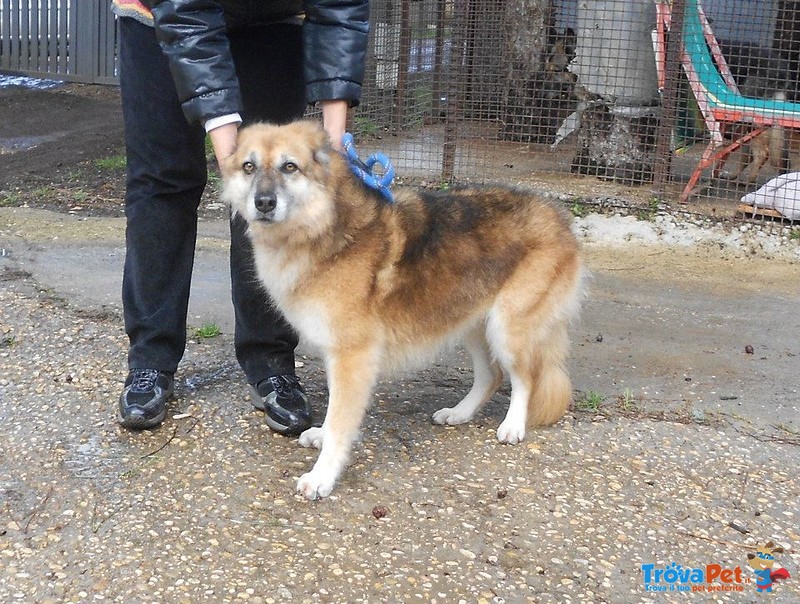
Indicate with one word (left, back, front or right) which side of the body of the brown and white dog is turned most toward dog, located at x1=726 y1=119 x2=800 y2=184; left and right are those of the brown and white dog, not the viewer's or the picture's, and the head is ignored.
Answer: back

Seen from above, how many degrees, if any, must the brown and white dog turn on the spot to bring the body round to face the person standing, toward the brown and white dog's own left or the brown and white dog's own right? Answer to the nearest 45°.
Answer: approximately 45° to the brown and white dog's own right

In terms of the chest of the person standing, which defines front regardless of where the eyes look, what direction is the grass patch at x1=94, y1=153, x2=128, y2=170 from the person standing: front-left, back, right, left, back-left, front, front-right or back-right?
back

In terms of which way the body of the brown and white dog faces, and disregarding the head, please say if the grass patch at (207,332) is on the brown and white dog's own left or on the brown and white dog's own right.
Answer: on the brown and white dog's own right

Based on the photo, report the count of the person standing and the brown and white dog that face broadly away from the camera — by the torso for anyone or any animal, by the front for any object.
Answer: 0

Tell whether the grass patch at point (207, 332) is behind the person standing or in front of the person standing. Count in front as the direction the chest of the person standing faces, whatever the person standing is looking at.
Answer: behind

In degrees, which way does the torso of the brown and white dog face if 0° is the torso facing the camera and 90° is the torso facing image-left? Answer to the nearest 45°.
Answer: approximately 45°

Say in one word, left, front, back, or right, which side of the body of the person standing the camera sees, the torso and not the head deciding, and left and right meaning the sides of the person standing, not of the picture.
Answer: front

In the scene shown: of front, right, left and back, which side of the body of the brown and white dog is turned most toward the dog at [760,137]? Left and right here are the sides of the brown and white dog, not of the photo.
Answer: back

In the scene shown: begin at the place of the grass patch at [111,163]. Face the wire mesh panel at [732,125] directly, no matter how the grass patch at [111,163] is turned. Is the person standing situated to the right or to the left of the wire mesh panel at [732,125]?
right
